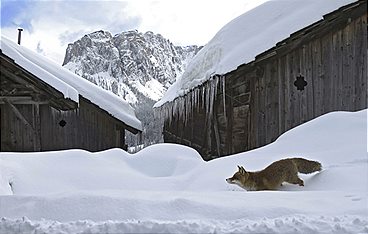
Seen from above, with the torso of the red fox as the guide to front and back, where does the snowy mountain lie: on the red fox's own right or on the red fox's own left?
on the red fox's own right

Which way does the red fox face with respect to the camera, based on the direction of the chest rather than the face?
to the viewer's left

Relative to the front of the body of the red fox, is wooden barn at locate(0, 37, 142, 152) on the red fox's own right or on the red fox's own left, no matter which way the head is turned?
on the red fox's own right

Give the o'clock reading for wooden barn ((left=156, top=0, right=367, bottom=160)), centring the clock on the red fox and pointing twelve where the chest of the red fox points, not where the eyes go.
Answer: The wooden barn is roughly at 3 o'clock from the red fox.
